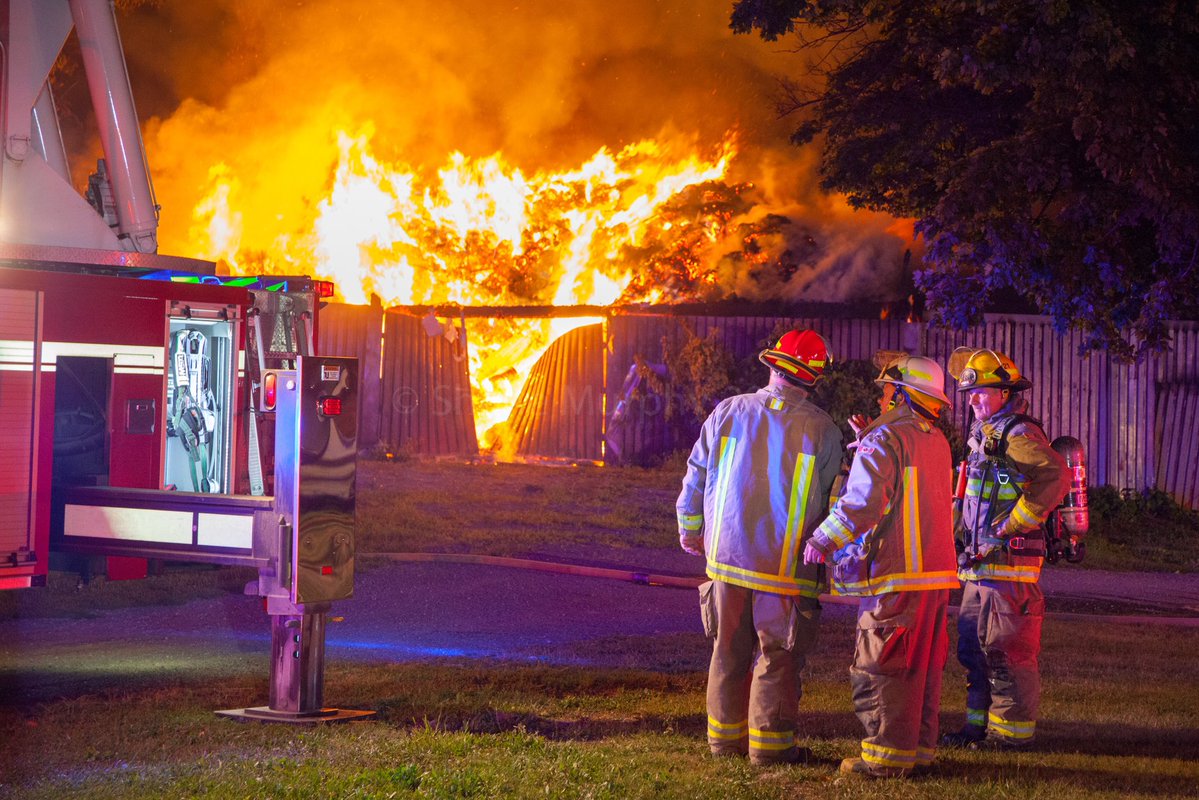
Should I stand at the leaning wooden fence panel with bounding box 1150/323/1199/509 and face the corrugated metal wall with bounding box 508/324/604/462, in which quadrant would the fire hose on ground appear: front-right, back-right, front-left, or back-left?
front-left

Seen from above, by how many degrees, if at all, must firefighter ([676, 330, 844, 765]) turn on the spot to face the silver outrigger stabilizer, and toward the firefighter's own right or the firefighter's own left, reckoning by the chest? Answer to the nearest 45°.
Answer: approximately 90° to the firefighter's own left

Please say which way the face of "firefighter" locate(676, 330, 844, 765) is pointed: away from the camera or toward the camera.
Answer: away from the camera

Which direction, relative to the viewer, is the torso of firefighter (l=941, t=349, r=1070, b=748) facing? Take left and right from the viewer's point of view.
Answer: facing the viewer and to the left of the viewer

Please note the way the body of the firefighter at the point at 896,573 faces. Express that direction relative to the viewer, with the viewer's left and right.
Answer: facing away from the viewer and to the left of the viewer

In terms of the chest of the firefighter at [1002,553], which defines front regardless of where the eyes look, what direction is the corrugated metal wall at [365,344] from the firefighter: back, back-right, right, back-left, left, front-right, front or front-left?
right

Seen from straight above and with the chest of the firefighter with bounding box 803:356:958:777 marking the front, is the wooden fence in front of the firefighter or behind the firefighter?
in front

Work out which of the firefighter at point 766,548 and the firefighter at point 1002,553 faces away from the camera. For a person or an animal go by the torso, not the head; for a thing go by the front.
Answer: the firefighter at point 766,548

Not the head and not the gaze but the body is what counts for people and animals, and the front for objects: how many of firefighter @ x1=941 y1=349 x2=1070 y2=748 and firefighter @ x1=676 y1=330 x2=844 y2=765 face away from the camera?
1

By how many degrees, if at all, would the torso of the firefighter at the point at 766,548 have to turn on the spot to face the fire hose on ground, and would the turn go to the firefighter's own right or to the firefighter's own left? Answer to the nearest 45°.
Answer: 0° — they already face it

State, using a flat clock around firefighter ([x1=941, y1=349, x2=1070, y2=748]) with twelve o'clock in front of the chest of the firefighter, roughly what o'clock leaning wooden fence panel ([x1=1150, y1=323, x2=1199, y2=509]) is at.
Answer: The leaning wooden fence panel is roughly at 5 o'clock from the firefighter.

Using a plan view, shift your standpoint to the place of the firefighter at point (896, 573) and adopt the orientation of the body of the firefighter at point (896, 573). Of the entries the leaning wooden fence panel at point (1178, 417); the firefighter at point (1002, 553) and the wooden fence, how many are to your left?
0

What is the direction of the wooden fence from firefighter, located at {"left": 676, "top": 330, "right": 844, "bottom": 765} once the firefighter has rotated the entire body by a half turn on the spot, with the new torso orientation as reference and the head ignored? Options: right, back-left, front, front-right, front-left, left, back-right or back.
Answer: back

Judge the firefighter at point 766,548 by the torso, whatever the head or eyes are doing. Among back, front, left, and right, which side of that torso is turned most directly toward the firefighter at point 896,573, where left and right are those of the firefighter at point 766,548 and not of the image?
right

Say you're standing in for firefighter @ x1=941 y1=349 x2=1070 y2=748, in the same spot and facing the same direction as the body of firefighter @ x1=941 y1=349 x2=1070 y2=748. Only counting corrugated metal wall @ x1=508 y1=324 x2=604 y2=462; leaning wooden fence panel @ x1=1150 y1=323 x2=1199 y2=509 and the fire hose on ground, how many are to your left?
0

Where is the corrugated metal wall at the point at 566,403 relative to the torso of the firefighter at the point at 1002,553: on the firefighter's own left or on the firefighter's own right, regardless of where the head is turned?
on the firefighter's own right

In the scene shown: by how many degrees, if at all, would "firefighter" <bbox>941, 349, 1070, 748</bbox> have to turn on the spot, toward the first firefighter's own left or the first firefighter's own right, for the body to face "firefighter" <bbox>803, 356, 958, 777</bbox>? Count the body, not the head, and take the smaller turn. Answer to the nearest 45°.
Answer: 0° — they already face them

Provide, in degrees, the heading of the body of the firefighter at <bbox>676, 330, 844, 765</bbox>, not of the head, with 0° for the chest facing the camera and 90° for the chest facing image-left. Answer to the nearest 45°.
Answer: approximately 180°

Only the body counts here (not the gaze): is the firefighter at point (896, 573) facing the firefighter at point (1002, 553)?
no

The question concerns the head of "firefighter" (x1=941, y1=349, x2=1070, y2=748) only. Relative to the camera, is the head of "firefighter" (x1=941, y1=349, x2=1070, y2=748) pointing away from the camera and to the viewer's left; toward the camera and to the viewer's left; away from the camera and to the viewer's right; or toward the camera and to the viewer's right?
toward the camera and to the viewer's left

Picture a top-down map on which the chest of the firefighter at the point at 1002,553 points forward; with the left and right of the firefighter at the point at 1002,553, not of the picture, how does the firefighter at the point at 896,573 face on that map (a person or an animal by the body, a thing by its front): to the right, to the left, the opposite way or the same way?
to the right

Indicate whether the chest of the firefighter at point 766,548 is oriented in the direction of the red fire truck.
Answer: no

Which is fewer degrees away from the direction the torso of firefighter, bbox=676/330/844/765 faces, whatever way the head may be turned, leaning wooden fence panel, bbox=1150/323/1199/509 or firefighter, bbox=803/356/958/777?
the leaning wooden fence panel
